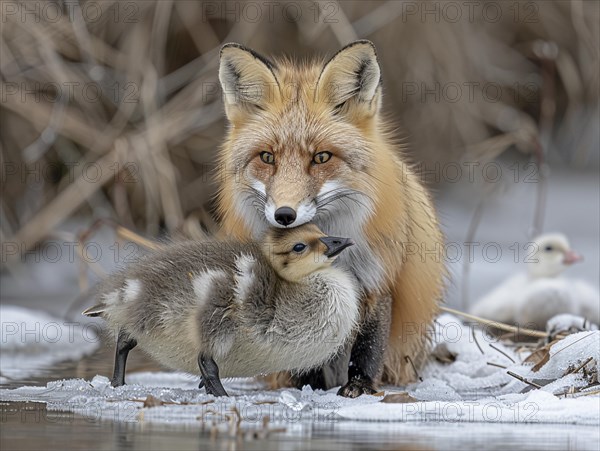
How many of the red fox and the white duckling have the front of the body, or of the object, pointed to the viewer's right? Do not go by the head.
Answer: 1

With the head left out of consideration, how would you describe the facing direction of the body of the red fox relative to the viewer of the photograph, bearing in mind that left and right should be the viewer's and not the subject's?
facing the viewer and to the left of the viewer

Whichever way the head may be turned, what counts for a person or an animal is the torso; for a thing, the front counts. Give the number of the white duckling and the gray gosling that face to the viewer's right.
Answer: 2

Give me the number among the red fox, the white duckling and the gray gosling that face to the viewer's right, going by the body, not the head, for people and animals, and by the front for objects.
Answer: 2

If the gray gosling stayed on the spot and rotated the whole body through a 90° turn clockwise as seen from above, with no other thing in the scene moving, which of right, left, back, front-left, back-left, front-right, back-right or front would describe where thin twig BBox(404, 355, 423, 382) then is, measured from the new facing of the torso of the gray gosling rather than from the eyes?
back-left

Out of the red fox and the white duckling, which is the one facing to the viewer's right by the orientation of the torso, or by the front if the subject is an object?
the white duckling

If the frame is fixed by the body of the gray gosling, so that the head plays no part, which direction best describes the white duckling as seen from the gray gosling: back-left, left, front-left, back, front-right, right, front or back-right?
front-left

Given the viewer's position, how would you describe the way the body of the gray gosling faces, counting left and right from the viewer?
facing to the right of the viewer

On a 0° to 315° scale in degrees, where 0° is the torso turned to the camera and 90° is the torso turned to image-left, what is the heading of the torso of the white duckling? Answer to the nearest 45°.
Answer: approximately 270°
